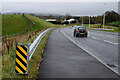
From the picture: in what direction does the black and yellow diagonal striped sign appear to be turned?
toward the camera
